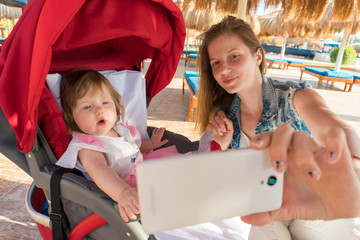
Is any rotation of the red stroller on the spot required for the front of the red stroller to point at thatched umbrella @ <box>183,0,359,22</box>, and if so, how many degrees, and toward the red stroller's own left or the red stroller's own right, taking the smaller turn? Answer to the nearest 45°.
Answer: approximately 90° to the red stroller's own left

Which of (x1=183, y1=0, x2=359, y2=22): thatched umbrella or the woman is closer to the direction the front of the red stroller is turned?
the woman

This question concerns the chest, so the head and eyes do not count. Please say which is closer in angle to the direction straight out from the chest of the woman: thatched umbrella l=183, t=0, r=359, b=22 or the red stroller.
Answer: the red stroller

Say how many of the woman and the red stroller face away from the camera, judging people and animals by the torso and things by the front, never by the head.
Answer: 0

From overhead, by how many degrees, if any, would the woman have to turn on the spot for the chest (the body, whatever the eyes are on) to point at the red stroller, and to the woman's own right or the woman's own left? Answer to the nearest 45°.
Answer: approximately 45° to the woman's own right

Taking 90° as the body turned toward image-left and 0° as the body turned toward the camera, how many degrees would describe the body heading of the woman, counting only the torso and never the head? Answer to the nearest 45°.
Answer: approximately 45°

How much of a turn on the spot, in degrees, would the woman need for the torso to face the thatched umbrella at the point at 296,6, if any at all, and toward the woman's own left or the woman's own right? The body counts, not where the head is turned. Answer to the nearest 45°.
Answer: approximately 135° to the woman's own right
